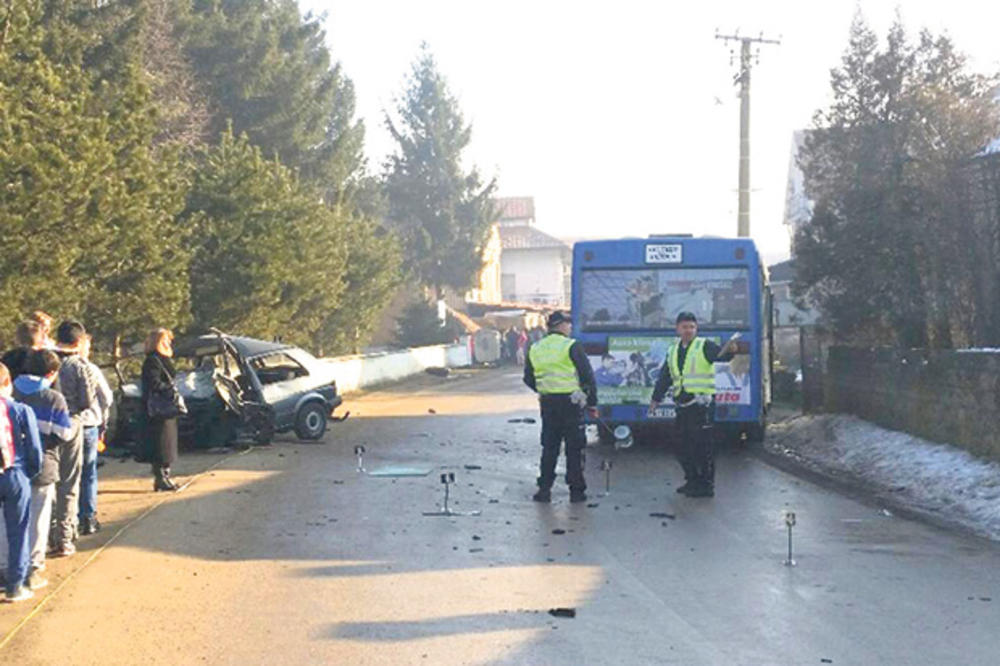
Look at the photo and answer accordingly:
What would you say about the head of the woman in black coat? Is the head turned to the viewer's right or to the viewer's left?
to the viewer's right

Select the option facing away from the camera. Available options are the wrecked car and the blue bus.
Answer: the blue bus

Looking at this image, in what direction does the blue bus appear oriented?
away from the camera

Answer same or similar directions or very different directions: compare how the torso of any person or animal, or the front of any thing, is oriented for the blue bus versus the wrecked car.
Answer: very different directions

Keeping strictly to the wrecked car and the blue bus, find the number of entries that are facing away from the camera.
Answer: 1
